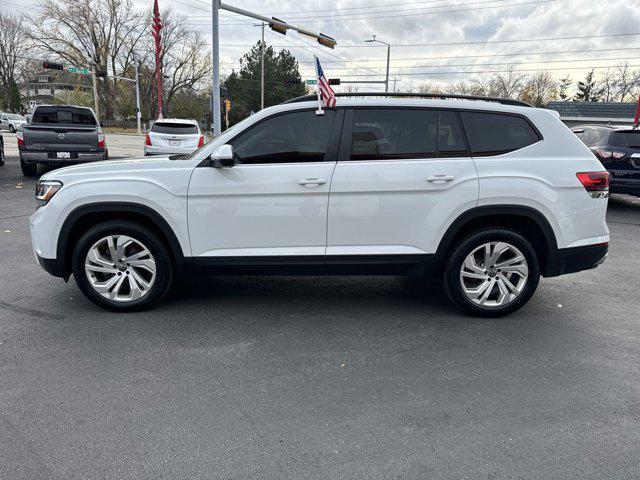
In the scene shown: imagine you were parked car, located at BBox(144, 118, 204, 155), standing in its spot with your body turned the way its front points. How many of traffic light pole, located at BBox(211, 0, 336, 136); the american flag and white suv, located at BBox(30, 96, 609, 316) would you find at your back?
2

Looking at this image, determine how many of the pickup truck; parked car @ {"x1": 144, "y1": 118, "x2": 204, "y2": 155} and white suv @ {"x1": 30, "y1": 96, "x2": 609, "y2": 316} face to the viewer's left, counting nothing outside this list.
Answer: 1

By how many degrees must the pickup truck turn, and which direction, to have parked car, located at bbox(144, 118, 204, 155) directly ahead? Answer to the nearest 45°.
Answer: approximately 90° to its right

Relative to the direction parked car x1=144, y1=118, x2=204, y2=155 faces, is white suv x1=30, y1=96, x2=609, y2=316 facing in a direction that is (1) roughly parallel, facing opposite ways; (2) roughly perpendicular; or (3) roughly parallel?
roughly perpendicular

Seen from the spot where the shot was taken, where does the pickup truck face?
facing away from the viewer

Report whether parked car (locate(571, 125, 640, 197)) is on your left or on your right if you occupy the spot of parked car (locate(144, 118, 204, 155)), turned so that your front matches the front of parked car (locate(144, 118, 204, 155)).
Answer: on your right

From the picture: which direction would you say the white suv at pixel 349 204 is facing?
to the viewer's left

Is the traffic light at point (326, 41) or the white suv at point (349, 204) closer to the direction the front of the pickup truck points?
the traffic light

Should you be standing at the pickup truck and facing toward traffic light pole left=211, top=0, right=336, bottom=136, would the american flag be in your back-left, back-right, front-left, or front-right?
back-right

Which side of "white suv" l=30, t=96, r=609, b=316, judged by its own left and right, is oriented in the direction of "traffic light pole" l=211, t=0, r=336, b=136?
right

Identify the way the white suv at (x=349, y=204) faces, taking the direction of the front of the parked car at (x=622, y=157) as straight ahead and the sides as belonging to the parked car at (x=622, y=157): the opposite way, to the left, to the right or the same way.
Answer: to the left

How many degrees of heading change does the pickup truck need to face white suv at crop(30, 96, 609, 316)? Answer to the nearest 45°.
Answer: approximately 180°

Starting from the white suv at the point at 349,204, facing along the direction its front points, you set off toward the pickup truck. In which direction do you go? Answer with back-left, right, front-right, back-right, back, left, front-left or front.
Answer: front-right

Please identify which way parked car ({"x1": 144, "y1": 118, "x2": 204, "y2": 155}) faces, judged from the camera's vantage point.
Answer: facing away from the viewer

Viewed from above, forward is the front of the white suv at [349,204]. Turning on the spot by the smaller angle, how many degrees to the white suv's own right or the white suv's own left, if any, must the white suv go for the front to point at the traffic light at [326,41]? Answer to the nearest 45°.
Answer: approximately 90° to the white suv's own right

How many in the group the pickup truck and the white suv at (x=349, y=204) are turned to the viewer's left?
1
